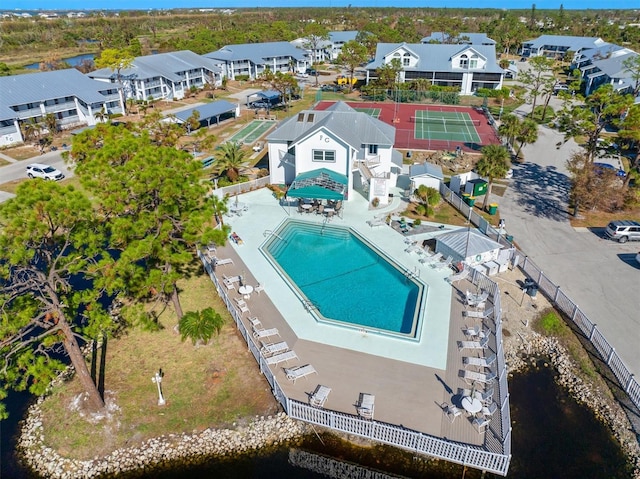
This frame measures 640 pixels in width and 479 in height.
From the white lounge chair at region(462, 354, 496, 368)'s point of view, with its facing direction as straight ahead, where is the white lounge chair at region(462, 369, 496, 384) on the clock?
the white lounge chair at region(462, 369, 496, 384) is roughly at 9 o'clock from the white lounge chair at region(462, 354, 496, 368).

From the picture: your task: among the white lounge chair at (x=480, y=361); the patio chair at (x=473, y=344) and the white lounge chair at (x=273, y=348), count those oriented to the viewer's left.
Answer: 2

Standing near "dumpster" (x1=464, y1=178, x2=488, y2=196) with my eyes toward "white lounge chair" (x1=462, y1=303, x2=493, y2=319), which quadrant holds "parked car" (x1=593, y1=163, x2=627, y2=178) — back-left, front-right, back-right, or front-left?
back-left

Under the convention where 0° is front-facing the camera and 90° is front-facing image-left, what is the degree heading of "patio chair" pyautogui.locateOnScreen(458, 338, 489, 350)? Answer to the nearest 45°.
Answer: approximately 90°

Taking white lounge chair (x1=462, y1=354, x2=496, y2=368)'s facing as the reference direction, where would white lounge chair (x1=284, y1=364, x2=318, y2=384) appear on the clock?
white lounge chair (x1=284, y1=364, x2=318, y2=384) is roughly at 11 o'clock from white lounge chair (x1=462, y1=354, x2=496, y2=368).

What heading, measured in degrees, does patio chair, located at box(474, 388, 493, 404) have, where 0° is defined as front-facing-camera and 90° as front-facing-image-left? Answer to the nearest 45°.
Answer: approximately 45°

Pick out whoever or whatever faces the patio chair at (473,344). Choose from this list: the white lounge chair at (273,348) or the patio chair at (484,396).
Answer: the white lounge chair

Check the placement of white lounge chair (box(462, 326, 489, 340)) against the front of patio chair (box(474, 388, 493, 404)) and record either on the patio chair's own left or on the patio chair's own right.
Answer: on the patio chair's own right

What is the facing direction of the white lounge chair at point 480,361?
to the viewer's left

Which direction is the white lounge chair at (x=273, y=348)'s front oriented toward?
to the viewer's right

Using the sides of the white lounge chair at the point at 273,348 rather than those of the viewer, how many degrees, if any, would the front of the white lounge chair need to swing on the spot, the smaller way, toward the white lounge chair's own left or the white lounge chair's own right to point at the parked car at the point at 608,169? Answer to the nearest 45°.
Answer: approximately 45° to the white lounge chair's own left

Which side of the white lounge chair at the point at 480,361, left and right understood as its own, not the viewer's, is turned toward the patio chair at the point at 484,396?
left

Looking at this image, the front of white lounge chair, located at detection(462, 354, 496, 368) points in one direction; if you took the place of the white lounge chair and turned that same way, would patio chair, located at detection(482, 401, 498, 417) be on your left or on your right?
on your left

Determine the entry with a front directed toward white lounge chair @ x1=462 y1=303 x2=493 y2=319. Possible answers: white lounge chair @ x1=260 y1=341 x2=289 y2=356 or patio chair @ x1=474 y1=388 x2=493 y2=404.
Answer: white lounge chair @ x1=260 y1=341 x2=289 y2=356
